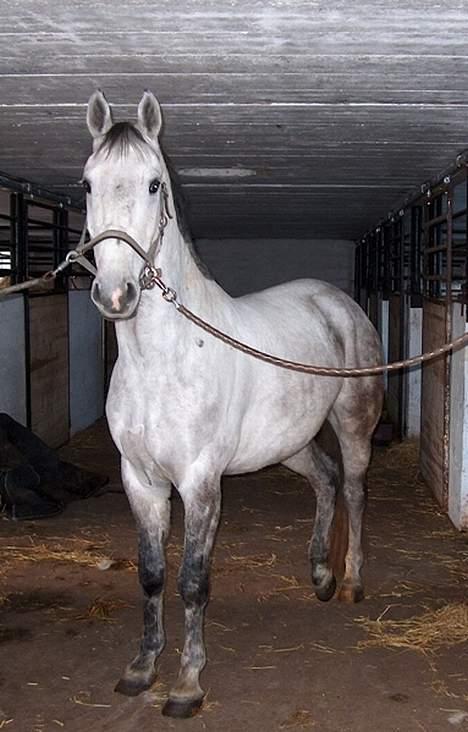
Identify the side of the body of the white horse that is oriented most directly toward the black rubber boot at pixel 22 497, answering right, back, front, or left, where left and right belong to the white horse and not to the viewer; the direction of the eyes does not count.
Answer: right
